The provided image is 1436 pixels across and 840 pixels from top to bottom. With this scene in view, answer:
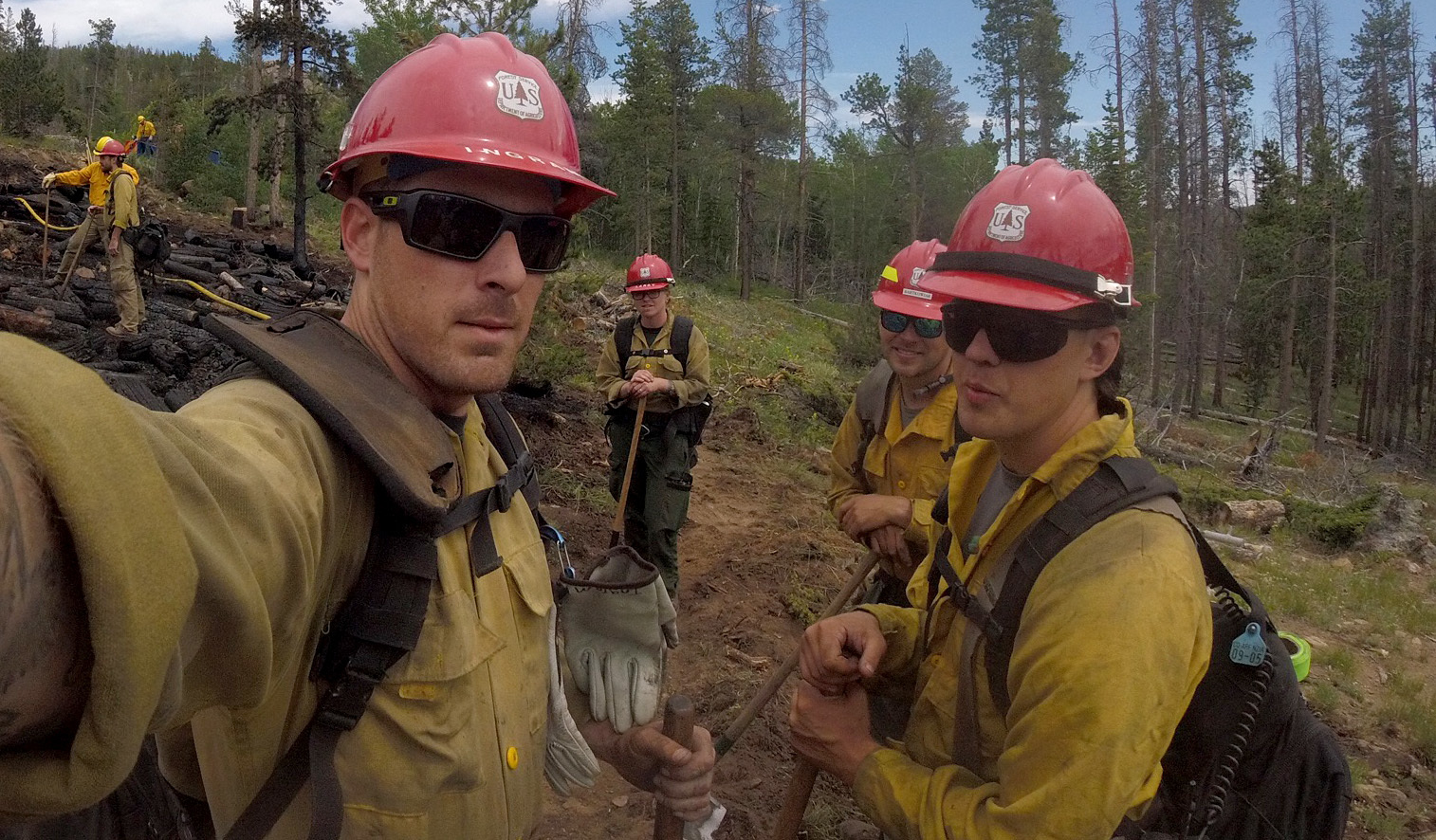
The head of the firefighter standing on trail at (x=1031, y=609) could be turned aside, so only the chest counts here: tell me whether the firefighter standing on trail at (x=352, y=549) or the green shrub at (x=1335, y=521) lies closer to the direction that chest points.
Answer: the firefighter standing on trail

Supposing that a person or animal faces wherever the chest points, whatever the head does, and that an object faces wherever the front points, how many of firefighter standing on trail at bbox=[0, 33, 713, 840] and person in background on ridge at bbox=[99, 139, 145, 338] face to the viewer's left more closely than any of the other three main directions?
1

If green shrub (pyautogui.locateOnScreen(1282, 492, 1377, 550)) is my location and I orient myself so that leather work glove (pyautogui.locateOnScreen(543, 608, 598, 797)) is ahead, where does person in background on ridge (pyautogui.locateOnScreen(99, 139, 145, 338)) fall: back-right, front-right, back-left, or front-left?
front-right

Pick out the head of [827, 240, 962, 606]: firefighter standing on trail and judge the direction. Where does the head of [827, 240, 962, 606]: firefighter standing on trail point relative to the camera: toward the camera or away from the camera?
toward the camera

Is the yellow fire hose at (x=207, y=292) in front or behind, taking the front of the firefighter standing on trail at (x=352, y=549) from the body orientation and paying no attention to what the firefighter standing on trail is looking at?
behind

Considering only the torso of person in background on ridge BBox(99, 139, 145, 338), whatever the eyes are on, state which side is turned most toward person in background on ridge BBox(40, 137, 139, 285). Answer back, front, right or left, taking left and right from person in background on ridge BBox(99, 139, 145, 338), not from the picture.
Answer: right

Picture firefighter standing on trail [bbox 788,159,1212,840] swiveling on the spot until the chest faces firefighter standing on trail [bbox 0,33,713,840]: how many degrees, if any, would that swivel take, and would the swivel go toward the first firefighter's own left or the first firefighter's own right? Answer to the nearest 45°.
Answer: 0° — they already face them

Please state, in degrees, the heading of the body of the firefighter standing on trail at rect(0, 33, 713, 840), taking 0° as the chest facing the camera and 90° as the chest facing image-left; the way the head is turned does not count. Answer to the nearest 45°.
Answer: approximately 315°

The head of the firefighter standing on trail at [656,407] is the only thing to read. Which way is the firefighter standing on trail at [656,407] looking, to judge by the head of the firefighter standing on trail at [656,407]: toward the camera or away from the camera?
toward the camera

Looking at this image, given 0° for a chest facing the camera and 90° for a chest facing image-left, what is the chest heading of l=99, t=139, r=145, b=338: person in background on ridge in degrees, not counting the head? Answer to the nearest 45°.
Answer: approximately 90°

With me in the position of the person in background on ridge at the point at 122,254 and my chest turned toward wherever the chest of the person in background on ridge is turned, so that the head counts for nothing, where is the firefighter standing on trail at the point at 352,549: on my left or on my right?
on my left
